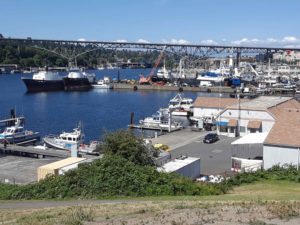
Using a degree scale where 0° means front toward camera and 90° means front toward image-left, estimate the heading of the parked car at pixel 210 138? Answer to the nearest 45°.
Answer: approximately 45°

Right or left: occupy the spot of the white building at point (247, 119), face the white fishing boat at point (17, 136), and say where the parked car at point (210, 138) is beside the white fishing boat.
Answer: left

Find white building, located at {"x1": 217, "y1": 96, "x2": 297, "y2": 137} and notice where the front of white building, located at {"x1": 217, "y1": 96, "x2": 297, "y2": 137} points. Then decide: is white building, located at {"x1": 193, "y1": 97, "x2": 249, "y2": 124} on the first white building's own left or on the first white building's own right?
on the first white building's own right

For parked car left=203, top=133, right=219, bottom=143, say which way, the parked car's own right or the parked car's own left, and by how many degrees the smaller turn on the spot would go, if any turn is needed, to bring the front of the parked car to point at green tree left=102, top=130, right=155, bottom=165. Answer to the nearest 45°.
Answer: approximately 45° to the parked car's own left

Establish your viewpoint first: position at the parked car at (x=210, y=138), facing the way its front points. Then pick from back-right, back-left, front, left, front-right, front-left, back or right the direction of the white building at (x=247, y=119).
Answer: back
